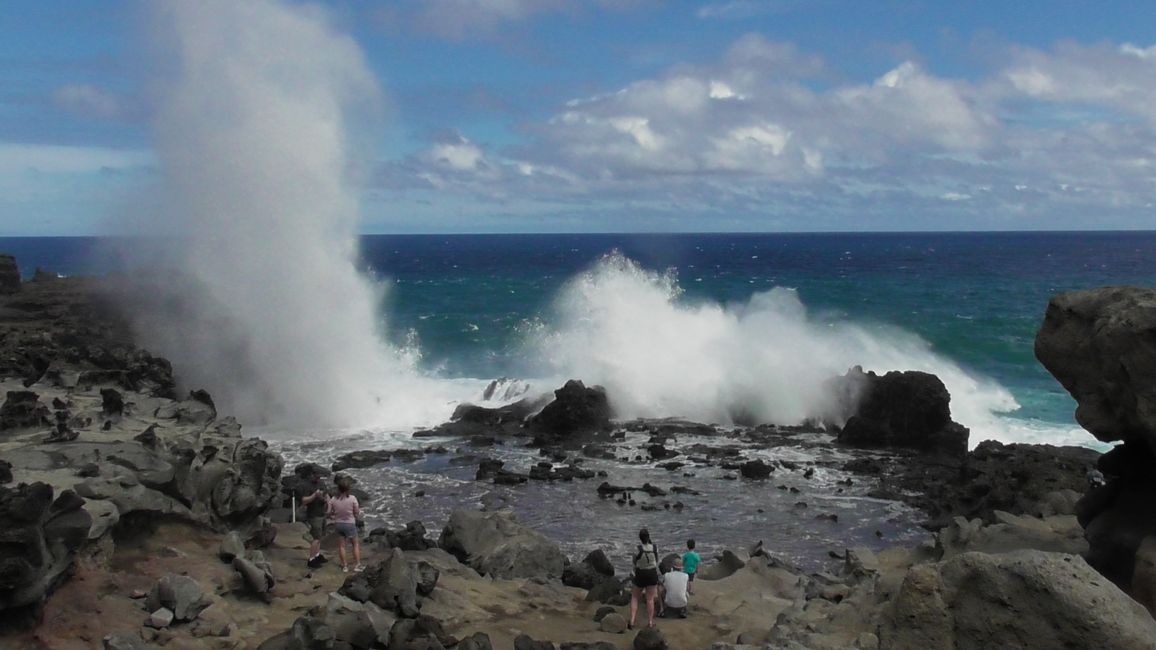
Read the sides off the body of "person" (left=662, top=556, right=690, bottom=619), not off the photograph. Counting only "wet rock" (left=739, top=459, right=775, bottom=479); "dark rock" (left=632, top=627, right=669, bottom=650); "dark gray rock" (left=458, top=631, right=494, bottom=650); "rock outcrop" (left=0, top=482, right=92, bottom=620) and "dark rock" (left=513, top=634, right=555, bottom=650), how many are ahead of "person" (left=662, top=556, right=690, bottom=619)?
1

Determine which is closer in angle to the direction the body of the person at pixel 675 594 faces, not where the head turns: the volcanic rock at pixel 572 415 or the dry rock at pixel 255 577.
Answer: the volcanic rock

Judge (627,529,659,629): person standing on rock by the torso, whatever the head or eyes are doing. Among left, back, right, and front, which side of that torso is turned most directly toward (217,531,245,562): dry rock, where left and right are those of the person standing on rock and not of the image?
left

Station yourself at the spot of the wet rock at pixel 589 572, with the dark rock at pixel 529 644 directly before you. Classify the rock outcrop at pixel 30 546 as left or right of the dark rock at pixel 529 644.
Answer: right

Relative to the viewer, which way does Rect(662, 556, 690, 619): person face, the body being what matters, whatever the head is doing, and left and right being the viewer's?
facing away from the viewer

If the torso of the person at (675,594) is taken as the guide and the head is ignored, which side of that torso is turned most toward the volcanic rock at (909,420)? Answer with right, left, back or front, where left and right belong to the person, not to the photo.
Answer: front

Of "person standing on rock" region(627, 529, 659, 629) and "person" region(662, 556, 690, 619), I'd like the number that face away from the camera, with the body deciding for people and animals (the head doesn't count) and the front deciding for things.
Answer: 2

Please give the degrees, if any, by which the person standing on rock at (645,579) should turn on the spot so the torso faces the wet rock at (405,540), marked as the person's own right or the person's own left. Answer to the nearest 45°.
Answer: approximately 45° to the person's own left

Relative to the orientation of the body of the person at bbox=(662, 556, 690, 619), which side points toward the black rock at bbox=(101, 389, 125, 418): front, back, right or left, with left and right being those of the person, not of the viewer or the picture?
left

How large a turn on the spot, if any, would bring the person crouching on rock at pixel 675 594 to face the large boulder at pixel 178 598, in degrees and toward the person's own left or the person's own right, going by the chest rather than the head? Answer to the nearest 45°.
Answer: approximately 135° to the person's own left

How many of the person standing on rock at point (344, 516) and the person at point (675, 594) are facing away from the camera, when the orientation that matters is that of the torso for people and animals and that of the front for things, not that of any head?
2

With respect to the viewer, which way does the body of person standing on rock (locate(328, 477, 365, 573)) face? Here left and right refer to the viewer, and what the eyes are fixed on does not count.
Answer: facing away from the viewer

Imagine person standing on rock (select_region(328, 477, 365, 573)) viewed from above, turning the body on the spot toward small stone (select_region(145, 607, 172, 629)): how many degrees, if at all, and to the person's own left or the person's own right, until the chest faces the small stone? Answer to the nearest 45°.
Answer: approximately 135° to the person's own left

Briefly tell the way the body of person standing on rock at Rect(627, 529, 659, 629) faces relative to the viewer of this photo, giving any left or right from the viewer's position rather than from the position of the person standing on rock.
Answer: facing away from the viewer

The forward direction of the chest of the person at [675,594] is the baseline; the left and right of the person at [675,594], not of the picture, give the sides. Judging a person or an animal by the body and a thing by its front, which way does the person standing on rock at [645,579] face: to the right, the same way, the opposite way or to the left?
the same way

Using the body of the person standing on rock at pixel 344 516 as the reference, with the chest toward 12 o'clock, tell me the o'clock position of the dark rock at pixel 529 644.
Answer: The dark rock is roughly at 5 o'clock from the person standing on rock.

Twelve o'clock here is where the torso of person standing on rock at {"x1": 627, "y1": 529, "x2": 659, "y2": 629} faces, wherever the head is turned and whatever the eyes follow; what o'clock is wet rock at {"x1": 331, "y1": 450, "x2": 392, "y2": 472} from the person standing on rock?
The wet rock is roughly at 11 o'clock from the person standing on rock.

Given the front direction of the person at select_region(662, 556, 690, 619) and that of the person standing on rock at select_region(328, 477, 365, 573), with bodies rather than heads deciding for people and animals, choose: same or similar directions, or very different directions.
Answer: same or similar directions
